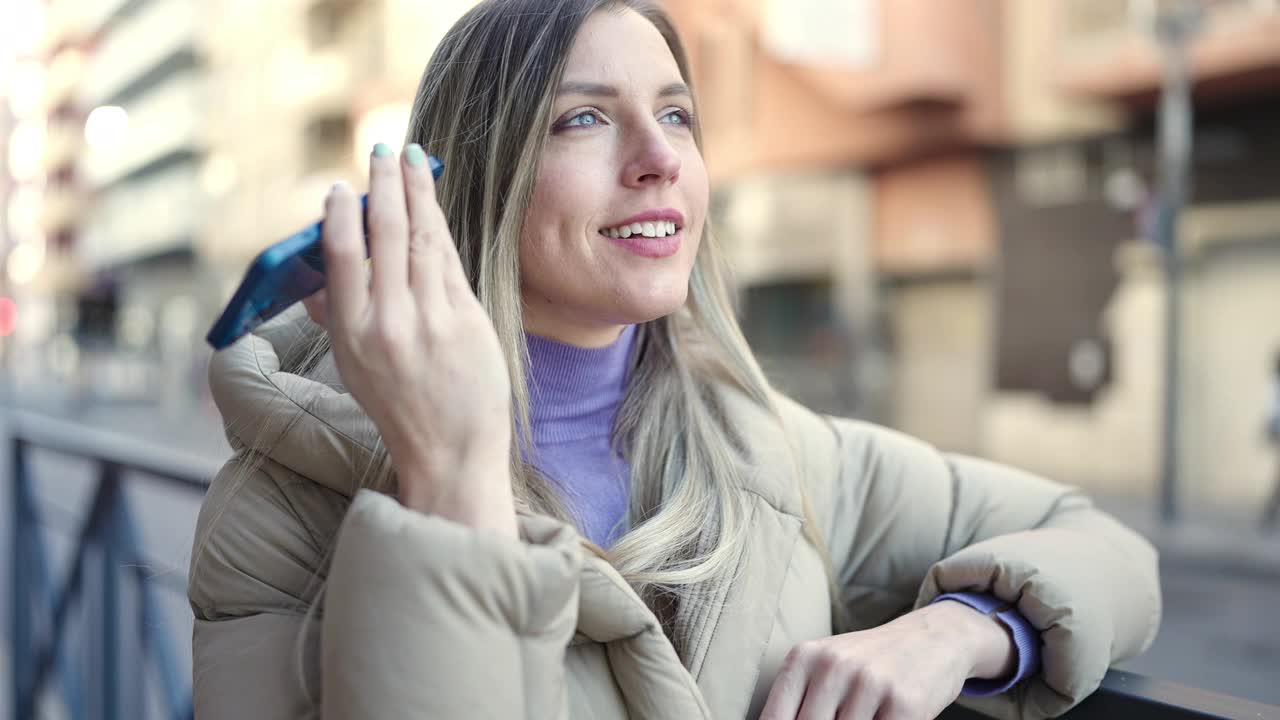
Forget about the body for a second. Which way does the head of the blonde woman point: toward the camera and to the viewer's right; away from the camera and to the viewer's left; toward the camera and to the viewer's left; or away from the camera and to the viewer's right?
toward the camera and to the viewer's right

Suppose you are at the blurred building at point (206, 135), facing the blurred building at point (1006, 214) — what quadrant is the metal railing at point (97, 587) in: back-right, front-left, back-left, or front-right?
front-right

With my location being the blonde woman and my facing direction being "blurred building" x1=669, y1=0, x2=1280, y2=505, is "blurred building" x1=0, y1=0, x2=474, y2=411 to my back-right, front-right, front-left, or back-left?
front-left

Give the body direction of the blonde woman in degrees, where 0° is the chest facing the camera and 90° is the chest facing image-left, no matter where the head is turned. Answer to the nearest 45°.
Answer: approximately 315°

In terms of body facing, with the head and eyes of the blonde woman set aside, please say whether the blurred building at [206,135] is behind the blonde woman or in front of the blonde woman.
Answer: behind
